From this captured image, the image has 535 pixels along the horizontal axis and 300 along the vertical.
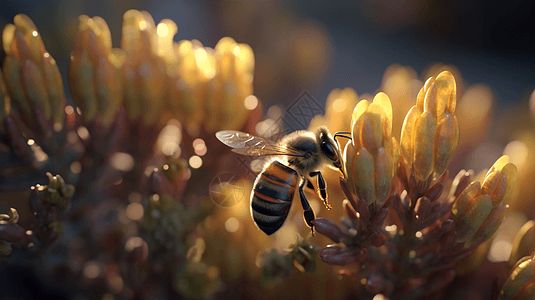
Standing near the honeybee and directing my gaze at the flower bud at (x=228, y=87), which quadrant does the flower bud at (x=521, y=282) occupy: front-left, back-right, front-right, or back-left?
back-right

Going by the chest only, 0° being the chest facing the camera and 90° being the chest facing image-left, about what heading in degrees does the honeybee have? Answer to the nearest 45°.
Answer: approximately 270°
